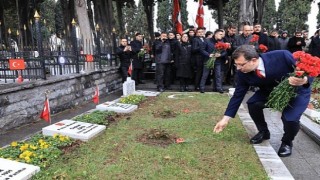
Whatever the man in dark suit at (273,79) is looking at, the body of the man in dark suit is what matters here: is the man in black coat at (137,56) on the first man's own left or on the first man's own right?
on the first man's own right

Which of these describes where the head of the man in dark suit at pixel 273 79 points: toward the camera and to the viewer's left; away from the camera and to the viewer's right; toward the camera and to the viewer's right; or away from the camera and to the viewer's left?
toward the camera and to the viewer's left

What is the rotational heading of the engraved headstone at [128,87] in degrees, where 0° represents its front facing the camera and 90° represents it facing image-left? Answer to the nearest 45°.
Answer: approximately 315°

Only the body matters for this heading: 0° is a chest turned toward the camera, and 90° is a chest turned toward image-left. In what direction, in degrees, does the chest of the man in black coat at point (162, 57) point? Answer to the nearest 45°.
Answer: approximately 0°

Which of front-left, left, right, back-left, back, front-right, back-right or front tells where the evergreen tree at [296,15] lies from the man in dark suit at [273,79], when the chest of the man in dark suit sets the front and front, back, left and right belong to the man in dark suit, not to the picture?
back-right

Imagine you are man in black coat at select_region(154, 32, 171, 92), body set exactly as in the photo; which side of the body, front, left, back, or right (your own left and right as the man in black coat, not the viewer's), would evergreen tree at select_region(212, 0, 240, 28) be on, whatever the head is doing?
back

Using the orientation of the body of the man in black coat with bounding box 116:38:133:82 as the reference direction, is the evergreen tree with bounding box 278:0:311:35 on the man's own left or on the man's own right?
on the man's own left

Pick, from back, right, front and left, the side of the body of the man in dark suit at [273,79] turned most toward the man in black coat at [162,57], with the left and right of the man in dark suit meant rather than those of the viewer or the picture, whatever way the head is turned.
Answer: right

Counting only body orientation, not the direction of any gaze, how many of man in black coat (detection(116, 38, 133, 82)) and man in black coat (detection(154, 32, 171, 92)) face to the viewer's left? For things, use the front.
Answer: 0

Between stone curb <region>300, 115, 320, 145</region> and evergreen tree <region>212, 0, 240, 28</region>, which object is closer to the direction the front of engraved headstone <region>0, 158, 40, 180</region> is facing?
the stone curb

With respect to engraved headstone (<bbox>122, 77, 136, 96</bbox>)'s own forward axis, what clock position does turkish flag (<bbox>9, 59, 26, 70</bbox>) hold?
The turkish flag is roughly at 3 o'clock from the engraved headstone.

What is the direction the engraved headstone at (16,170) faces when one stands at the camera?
facing the viewer and to the right of the viewer

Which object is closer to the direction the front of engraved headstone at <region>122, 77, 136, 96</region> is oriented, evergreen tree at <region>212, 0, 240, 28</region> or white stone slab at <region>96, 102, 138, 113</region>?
the white stone slab
